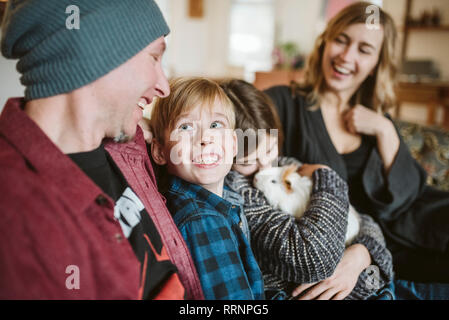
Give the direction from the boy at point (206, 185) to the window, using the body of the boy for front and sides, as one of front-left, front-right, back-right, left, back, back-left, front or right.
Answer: back-left

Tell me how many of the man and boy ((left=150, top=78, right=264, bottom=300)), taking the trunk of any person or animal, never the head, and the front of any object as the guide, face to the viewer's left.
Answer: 0

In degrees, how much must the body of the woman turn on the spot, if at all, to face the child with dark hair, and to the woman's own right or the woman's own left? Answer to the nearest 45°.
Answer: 0° — they already face them

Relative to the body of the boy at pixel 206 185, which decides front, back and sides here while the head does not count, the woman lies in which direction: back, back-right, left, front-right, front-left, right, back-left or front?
left

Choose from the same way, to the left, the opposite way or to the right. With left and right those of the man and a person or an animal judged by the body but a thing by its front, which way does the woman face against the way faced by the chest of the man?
to the right

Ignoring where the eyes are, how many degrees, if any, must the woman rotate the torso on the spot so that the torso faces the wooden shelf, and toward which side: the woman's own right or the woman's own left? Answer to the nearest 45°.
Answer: approximately 180°

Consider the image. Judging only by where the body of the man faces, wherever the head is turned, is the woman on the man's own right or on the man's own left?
on the man's own left

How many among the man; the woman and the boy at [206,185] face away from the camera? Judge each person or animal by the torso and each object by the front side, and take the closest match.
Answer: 0

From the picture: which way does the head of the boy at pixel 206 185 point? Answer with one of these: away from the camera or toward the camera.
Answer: toward the camera

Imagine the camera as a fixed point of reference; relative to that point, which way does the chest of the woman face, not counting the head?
toward the camera

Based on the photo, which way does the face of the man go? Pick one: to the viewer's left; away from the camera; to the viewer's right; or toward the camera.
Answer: to the viewer's right

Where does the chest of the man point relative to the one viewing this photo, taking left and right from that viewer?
facing the viewer and to the right of the viewer

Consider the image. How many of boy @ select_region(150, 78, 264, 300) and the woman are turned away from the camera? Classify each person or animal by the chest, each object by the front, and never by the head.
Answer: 0
